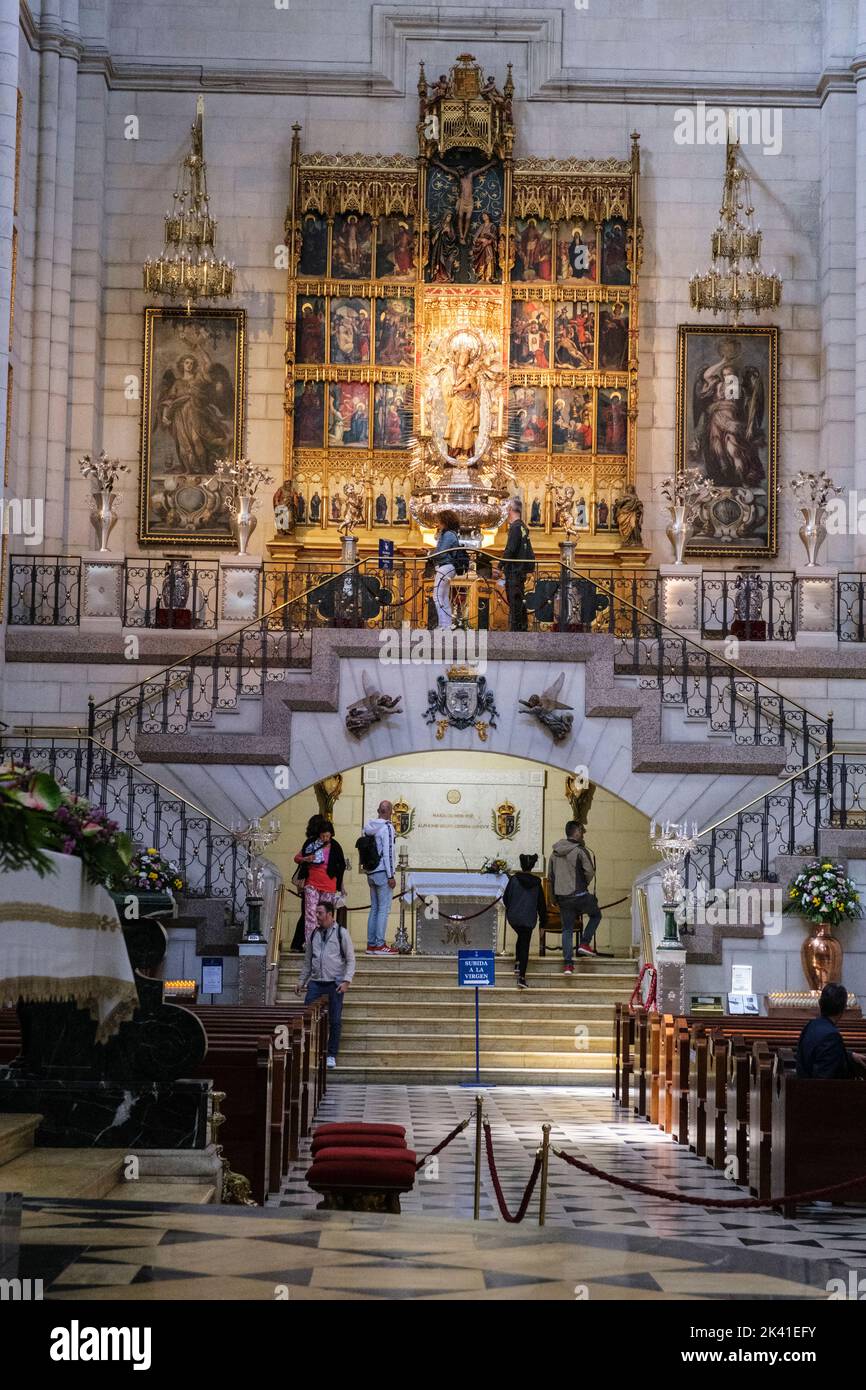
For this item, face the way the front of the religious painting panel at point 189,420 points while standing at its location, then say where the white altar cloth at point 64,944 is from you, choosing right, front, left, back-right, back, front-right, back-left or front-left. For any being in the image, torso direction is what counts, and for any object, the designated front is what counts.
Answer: front

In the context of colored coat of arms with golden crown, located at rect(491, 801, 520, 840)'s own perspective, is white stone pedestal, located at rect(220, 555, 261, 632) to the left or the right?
on its right

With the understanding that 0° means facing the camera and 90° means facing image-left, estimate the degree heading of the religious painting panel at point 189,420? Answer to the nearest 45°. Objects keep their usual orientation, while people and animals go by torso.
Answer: approximately 0°

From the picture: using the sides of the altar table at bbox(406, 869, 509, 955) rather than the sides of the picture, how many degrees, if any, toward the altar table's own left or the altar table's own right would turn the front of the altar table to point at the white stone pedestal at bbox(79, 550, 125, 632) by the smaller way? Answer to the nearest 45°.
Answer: approximately 90° to the altar table's own right

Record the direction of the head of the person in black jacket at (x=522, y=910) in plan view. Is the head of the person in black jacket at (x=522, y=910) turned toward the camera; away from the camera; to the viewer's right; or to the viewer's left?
away from the camera

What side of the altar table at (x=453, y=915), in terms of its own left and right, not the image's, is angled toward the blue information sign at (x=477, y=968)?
front

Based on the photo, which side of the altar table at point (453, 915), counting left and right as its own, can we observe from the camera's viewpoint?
front

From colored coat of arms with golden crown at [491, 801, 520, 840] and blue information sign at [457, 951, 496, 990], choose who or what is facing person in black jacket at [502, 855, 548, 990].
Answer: the colored coat of arms with golden crown

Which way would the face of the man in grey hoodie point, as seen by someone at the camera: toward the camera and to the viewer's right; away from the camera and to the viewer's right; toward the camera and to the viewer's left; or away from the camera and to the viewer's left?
away from the camera and to the viewer's right

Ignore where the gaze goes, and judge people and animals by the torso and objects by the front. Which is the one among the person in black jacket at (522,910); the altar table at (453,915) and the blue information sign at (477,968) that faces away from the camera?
the person in black jacket

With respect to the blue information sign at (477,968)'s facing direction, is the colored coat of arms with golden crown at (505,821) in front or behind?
behind

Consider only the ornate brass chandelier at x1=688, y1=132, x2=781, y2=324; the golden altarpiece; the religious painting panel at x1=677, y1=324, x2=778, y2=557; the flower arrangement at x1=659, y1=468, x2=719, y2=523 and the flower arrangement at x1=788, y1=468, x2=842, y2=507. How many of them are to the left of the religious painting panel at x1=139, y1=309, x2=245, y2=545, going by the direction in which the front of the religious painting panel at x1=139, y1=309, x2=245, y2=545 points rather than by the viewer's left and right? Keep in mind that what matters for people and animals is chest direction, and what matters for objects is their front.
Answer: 5

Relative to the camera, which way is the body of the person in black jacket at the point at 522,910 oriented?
away from the camera

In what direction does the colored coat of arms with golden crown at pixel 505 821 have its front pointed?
toward the camera

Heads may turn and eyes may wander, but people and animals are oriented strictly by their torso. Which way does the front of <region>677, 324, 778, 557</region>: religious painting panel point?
toward the camera
